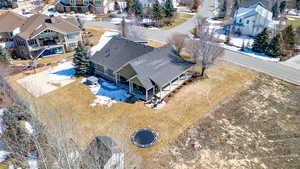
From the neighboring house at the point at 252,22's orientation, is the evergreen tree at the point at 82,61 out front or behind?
out front

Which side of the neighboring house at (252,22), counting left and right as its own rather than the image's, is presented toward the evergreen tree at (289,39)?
left

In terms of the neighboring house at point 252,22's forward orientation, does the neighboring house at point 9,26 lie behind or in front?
in front

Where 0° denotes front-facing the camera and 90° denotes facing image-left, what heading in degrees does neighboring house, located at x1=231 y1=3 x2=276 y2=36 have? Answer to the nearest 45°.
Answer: approximately 45°

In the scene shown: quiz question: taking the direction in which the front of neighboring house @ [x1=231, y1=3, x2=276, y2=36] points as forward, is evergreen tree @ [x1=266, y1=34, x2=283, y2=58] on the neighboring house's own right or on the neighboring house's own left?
on the neighboring house's own left

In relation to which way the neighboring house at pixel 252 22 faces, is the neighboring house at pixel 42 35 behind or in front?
in front

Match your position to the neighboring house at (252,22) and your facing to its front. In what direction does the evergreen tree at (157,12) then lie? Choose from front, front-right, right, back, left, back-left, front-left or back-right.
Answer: front-right
